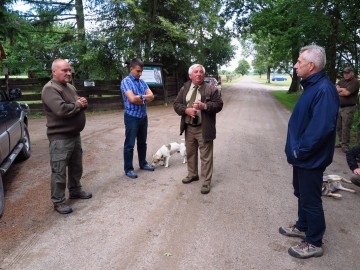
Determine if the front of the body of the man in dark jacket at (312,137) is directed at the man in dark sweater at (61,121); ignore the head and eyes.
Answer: yes

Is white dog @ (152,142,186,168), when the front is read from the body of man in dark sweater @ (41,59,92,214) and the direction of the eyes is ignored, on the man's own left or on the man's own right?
on the man's own left

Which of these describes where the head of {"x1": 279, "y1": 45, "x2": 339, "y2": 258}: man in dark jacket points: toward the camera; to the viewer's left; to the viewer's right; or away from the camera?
to the viewer's left

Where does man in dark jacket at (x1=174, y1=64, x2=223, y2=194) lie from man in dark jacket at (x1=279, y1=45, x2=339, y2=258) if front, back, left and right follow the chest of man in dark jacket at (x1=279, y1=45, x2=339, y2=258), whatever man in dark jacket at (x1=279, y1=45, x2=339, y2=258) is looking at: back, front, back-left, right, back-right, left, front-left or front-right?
front-right

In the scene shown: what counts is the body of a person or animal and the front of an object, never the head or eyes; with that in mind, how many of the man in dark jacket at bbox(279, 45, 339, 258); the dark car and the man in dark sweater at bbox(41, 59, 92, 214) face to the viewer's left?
1

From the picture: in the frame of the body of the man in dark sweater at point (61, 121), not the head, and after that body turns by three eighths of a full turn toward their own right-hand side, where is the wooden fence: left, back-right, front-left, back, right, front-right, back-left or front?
right

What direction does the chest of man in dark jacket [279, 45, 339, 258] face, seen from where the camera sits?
to the viewer's left

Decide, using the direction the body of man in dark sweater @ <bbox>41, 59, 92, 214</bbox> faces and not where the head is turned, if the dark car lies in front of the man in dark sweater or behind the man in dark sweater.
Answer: behind

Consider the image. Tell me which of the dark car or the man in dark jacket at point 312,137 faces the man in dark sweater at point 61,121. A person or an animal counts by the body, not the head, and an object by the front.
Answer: the man in dark jacket at point 312,137

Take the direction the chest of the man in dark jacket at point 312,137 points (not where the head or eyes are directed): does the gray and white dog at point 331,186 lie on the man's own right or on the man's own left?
on the man's own right

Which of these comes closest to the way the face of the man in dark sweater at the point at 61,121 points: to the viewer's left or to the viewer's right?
to the viewer's right

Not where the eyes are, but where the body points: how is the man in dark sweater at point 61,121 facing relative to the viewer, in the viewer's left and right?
facing the viewer and to the right of the viewer

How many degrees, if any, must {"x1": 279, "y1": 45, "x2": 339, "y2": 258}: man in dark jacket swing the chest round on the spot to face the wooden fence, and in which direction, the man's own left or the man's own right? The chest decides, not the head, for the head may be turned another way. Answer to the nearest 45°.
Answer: approximately 45° to the man's own right

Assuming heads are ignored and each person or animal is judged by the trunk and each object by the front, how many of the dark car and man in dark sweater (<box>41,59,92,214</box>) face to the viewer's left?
0

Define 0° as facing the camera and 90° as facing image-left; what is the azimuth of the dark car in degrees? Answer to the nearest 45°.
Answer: approximately 225°

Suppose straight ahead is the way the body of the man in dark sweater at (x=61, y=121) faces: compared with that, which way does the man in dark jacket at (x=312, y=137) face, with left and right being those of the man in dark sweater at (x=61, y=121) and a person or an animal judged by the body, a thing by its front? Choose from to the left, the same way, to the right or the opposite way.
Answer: the opposite way

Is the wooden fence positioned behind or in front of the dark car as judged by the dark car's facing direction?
in front

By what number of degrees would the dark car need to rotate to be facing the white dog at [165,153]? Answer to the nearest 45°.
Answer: approximately 45° to its right
